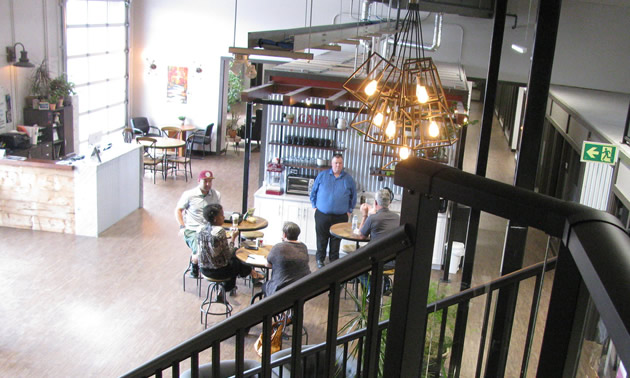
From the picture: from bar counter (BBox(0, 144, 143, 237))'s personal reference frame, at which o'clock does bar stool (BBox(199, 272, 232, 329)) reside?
The bar stool is roughly at 11 o'clock from the bar counter.

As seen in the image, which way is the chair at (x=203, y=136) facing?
to the viewer's left

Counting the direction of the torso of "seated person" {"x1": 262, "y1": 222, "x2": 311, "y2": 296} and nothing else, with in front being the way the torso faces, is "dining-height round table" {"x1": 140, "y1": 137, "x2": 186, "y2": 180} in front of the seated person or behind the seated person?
in front

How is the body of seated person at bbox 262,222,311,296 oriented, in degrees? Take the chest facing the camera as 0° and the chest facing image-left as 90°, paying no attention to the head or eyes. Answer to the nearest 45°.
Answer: approximately 135°

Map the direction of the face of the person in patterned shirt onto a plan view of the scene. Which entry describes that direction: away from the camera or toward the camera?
away from the camera

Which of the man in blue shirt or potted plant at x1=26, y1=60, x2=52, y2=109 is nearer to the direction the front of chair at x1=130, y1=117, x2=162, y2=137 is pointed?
the man in blue shirt

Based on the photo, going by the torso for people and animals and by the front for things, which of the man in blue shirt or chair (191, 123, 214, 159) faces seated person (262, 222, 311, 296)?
the man in blue shirt

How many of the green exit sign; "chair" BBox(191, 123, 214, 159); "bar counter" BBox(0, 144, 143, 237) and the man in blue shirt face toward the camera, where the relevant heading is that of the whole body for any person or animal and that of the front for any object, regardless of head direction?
3

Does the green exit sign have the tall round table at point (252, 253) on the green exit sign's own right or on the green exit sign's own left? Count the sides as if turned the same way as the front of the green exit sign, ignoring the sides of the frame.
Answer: on the green exit sign's own right

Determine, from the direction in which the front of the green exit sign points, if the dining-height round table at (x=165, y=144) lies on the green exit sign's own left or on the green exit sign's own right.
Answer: on the green exit sign's own right

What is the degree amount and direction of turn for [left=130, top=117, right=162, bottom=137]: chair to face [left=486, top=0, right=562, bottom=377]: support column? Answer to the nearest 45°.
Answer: approximately 45° to its right

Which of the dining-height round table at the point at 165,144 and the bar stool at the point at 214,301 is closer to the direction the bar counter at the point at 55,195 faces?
the bar stool
